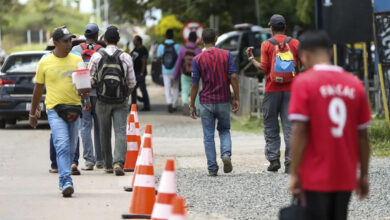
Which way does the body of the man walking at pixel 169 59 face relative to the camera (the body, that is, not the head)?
away from the camera

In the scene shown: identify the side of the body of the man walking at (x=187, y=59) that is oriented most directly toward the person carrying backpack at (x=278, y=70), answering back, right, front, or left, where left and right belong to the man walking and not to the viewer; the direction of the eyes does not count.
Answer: back

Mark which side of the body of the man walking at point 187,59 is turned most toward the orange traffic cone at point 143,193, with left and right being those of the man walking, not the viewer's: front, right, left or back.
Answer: back

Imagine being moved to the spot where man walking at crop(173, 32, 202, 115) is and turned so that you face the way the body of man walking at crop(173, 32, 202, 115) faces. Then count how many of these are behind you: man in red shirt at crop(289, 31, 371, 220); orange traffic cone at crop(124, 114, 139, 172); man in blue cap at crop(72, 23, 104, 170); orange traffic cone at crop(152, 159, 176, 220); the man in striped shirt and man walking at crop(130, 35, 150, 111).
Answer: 5

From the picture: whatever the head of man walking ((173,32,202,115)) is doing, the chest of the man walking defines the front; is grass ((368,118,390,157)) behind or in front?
behind

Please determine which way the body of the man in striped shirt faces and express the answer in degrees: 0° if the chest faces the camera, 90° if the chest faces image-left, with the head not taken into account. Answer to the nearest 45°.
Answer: approximately 180°

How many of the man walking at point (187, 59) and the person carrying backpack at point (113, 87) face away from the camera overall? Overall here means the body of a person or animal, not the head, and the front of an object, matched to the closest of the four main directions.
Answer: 2

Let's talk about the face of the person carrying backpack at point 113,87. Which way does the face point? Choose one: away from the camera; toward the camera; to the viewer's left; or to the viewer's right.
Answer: away from the camera
